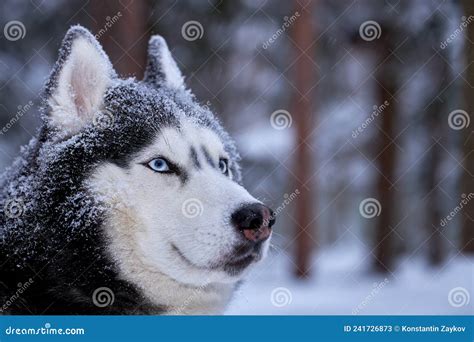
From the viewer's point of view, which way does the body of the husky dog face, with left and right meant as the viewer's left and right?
facing the viewer and to the right of the viewer
